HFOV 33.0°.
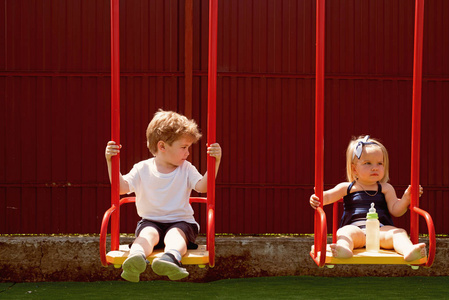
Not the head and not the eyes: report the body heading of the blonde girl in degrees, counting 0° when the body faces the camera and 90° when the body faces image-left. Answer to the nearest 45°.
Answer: approximately 0°
